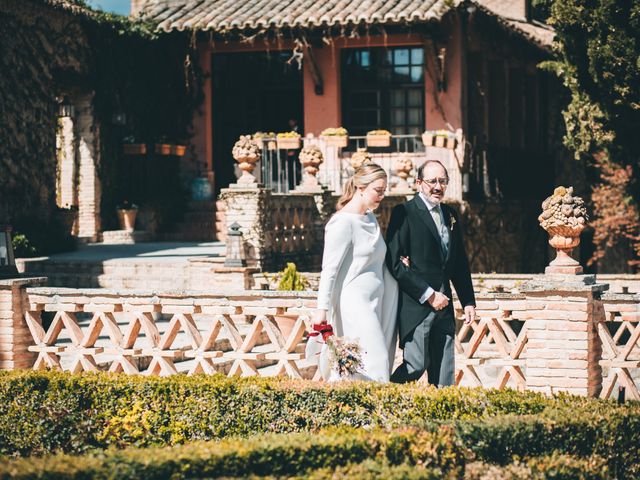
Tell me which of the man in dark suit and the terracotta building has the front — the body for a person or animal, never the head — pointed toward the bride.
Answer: the terracotta building

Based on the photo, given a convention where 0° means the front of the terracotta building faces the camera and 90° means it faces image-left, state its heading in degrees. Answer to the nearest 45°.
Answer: approximately 0°

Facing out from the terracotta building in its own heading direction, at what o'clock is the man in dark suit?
The man in dark suit is roughly at 12 o'clock from the terracotta building.

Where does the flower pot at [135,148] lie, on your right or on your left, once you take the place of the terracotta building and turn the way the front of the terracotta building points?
on your right

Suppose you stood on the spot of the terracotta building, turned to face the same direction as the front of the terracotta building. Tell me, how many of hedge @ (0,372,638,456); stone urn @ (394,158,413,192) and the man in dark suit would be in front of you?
3
